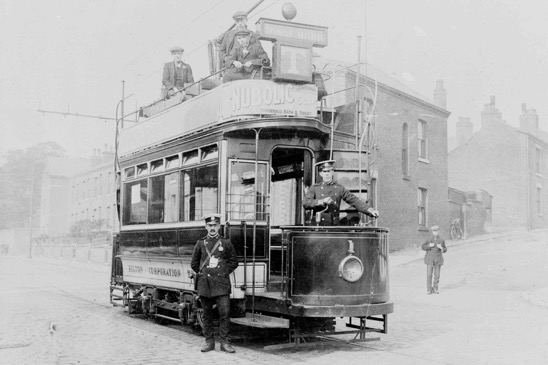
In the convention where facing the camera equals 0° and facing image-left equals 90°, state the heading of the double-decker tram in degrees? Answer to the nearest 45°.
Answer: approximately 315°

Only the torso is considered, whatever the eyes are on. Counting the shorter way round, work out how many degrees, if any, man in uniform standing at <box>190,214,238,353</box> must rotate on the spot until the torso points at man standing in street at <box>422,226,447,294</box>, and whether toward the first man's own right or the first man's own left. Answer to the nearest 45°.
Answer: approximately 135° to the first man's own left

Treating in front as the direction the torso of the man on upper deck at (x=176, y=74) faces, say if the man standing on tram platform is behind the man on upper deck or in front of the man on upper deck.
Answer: in front

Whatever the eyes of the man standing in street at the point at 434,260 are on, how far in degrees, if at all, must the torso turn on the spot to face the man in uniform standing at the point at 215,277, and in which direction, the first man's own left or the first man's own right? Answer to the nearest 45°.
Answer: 0° — they already face them

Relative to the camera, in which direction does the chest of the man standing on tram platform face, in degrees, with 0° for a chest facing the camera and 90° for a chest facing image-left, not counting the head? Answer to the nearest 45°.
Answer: approximately 0°

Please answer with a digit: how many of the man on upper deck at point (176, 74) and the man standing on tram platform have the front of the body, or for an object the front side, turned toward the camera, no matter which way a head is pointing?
2

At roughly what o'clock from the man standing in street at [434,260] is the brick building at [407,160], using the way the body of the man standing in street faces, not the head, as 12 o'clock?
The brick building is roughly at 6 o'clock from the man standing in street.
